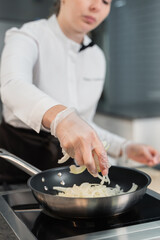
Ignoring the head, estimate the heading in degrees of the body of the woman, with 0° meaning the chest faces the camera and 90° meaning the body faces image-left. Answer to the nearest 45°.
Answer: approximately 315°

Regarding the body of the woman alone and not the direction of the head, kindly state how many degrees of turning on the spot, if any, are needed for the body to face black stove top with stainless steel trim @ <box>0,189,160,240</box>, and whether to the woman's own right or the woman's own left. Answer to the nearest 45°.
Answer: approximately 45° to the woman's own right
